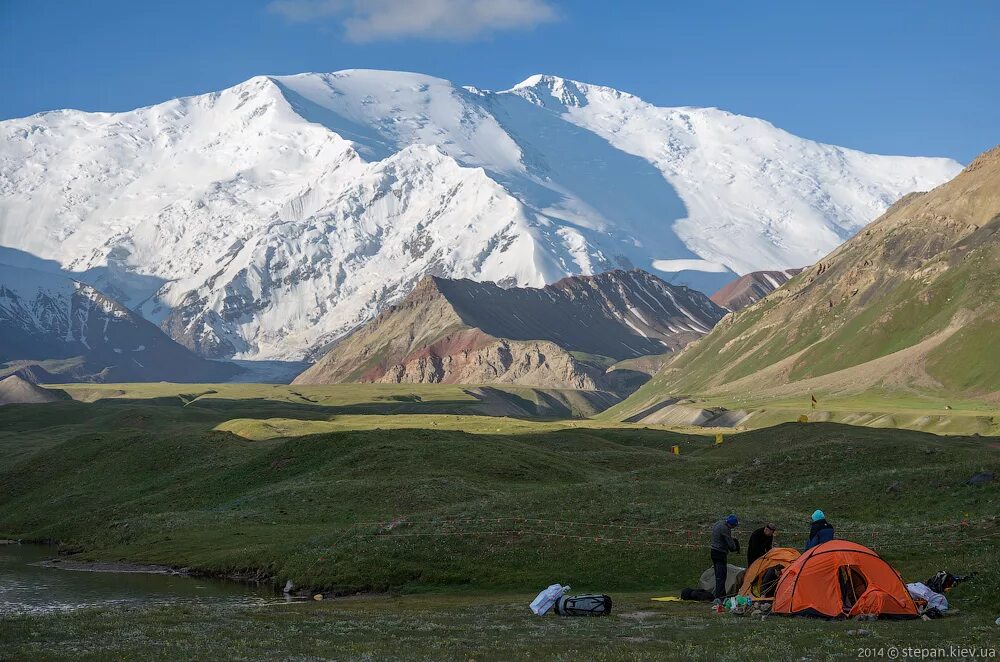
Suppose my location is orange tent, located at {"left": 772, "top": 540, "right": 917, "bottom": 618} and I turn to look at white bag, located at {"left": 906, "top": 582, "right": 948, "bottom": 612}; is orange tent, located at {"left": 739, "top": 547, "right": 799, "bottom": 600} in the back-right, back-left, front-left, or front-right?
back-left

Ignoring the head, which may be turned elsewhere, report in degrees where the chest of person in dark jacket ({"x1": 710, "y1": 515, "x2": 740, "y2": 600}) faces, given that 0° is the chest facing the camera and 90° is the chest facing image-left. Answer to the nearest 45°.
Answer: approximately 270°

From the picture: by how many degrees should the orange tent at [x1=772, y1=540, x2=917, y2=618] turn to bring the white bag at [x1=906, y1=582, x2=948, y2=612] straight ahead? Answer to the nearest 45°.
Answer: approximately 90° to its left

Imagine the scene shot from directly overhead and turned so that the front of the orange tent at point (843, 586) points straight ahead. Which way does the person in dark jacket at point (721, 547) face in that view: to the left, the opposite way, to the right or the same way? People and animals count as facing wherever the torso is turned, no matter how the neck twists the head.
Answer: to the left

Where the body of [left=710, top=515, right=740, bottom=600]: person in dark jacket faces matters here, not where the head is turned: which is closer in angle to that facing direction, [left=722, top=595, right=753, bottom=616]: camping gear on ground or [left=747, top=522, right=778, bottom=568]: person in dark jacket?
the person in dark jacket

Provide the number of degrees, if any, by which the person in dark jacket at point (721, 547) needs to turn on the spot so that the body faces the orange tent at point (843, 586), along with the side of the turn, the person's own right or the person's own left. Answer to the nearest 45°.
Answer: approximately 45° to the person's own right

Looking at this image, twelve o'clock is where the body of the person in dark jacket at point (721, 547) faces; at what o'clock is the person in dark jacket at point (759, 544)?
the person in dark jacket at point (759, 544) is roughly at 12 o'clock from the person in dark jacket at point (721, 547).

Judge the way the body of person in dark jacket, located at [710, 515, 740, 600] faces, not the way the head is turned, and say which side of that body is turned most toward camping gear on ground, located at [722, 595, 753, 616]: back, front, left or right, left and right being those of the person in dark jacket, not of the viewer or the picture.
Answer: right

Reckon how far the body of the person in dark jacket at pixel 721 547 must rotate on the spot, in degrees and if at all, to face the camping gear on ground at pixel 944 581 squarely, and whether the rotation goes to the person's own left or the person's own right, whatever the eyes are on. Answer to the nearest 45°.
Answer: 0° — they already face it

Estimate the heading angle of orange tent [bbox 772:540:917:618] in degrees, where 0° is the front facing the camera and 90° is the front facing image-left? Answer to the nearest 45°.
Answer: approximately 0°

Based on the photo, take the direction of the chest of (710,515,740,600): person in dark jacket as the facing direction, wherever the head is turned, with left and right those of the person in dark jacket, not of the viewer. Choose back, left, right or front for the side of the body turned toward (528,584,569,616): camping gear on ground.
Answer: back

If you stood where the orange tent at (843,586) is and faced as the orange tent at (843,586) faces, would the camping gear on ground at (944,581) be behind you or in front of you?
behind

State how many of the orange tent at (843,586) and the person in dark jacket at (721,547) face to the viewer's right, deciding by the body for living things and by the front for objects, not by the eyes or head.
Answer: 1
